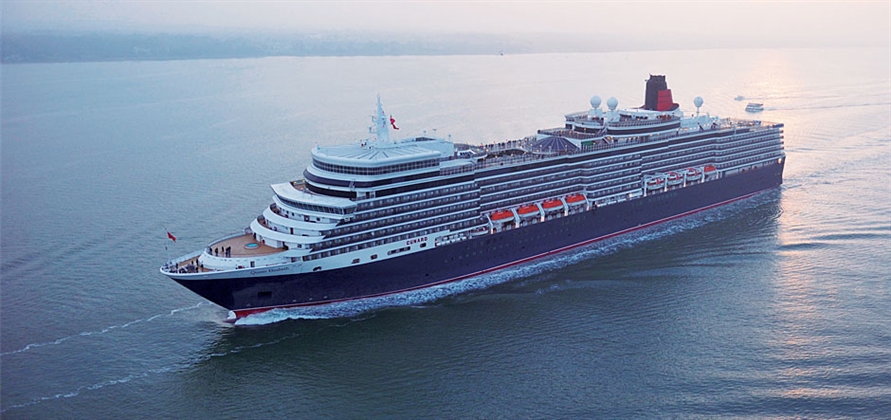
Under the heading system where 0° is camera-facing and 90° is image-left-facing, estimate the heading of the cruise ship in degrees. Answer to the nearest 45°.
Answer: approximately 45°

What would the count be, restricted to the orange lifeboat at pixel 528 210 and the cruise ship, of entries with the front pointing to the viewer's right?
0

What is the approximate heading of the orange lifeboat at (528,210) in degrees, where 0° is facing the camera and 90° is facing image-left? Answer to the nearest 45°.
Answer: approximately 45°
